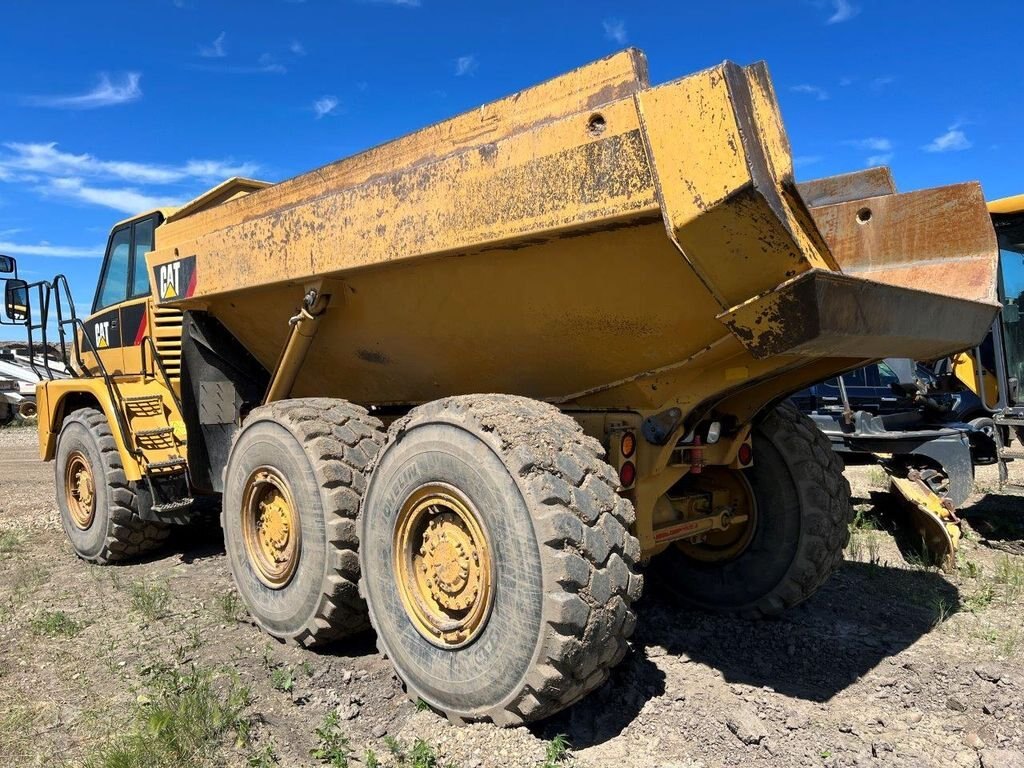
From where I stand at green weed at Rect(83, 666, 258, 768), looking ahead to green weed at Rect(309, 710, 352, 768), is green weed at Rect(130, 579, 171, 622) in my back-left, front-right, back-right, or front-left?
back-left

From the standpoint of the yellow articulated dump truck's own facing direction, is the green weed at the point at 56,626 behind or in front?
in front

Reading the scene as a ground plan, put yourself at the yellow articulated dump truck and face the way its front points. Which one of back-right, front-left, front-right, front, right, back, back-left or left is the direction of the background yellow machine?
right

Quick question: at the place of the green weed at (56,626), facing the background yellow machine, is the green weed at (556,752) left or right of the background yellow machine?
right

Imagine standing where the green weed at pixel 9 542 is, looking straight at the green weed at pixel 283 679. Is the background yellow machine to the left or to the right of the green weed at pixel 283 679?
left

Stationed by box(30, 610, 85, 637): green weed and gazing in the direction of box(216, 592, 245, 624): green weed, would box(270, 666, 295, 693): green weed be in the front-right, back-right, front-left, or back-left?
front-right

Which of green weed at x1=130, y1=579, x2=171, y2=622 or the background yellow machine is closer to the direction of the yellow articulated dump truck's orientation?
the green weed

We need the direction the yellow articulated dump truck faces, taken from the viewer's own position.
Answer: facing away from the viewer and to the left of the viewer

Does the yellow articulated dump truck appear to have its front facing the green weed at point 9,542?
yes

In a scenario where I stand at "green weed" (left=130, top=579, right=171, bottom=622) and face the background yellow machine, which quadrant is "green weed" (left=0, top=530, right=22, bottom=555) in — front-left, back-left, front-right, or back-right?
back-left
